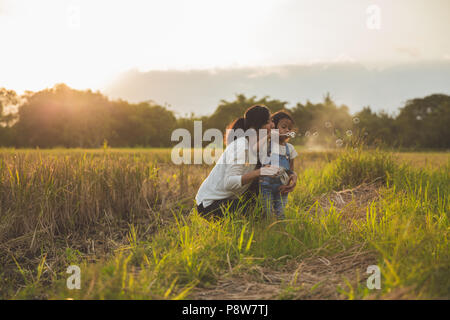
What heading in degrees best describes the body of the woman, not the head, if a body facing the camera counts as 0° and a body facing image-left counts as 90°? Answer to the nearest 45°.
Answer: approximately 270°
